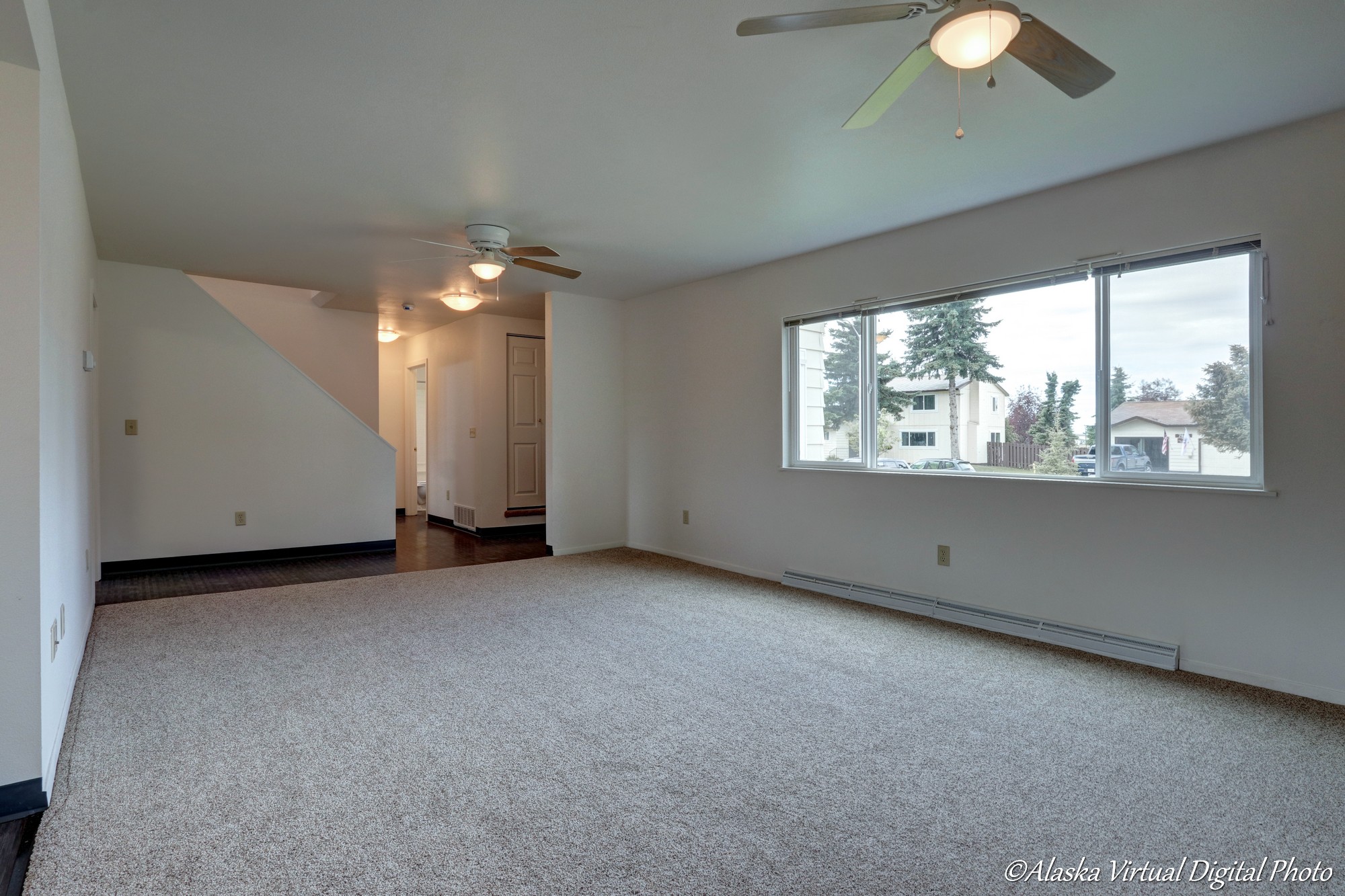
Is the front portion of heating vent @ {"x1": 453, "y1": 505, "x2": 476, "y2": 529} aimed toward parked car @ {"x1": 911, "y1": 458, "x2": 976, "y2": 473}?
no

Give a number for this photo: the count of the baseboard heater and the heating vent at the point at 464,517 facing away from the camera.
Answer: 0

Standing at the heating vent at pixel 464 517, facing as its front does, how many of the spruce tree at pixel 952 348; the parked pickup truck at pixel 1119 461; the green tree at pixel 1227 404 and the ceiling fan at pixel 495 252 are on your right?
0

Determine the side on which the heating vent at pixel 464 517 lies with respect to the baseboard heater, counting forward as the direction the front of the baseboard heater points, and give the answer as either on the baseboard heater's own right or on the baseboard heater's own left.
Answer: on the baseboard heater's own right

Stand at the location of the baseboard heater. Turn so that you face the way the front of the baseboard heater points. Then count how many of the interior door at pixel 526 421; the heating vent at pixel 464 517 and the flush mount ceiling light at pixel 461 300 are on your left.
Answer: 0

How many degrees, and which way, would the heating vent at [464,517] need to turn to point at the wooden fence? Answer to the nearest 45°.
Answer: approximately 90° to its left

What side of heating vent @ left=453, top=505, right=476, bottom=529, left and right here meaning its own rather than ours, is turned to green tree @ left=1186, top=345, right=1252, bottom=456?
left

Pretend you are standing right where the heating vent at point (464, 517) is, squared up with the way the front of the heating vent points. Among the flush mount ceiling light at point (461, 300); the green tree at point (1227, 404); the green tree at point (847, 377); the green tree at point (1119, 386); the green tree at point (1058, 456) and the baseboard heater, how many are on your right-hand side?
0

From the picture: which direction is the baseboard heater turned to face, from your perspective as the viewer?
facing the viewer and to the left of the viewer

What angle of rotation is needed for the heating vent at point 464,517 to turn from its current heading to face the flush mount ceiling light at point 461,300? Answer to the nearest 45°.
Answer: approximately 45° to its left

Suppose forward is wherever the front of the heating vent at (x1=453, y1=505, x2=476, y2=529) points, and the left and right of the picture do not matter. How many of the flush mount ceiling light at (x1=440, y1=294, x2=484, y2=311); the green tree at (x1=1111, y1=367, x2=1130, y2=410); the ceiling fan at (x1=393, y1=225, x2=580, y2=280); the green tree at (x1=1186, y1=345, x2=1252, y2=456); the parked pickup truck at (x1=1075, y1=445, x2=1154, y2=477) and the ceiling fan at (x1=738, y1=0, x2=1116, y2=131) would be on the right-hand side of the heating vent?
0

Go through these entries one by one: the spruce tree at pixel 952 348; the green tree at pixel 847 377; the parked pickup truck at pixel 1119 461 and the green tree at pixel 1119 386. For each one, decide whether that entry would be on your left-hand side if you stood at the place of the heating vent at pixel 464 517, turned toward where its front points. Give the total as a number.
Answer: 4
